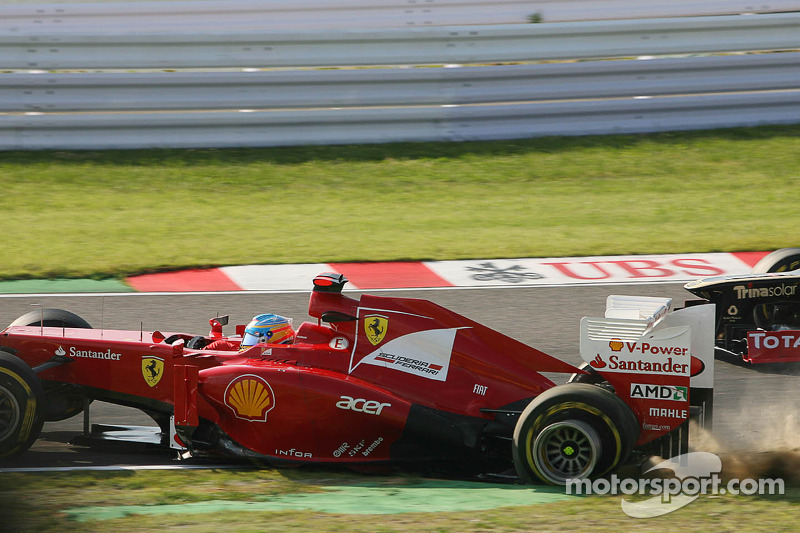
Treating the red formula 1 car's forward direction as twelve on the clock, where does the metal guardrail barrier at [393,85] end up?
The metal guardrail barrier is roughly at 3 o'clock from the red formula 1 car.

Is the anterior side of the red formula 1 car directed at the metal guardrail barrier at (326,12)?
no

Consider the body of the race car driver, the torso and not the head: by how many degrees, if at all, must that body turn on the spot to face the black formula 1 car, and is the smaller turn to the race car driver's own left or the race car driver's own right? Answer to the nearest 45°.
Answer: approximately 180°

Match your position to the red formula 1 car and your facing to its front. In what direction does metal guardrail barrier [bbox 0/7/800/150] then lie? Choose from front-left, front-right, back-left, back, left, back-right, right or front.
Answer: right

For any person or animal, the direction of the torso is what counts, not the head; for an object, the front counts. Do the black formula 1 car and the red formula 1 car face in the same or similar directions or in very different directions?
same or similar directions

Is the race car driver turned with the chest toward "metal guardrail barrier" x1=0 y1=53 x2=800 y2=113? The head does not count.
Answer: no

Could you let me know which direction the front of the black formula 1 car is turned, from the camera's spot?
facing to the left of the viewer

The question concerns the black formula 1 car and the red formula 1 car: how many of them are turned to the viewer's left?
2

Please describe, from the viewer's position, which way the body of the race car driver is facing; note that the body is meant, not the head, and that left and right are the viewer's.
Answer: facing to the left of the viewer

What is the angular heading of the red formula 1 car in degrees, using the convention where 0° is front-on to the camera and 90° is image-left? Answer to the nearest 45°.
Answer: approximately 90°

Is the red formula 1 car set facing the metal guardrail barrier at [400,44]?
no

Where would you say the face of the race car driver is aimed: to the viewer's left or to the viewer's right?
to the viewer's left
